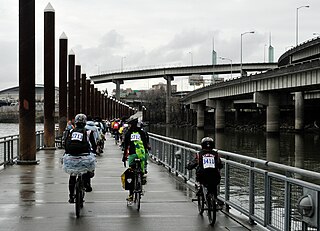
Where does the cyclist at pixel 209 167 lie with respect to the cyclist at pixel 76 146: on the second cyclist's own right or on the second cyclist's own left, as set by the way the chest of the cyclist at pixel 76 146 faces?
on the second cyclist's own right

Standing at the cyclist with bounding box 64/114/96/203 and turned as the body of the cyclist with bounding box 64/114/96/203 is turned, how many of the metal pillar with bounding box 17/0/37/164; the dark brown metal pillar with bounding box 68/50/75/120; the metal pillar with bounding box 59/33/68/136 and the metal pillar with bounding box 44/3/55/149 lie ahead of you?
4

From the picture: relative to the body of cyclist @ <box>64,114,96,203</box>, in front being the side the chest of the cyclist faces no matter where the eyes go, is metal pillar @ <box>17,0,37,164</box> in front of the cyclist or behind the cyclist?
in front

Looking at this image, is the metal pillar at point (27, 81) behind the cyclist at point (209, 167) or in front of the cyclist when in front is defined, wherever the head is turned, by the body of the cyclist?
in front

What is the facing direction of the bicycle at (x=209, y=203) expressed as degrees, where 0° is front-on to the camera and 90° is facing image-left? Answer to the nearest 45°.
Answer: approximately 135°

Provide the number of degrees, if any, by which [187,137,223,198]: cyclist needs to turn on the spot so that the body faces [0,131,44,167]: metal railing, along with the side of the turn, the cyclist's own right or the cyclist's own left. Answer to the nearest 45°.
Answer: approximately 45° to the cyclist's own left

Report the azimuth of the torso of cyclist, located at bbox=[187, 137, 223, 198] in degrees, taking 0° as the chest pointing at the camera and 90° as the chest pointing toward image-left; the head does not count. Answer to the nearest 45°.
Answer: approximately 180°

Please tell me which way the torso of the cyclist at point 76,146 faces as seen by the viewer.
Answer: away from the camera
